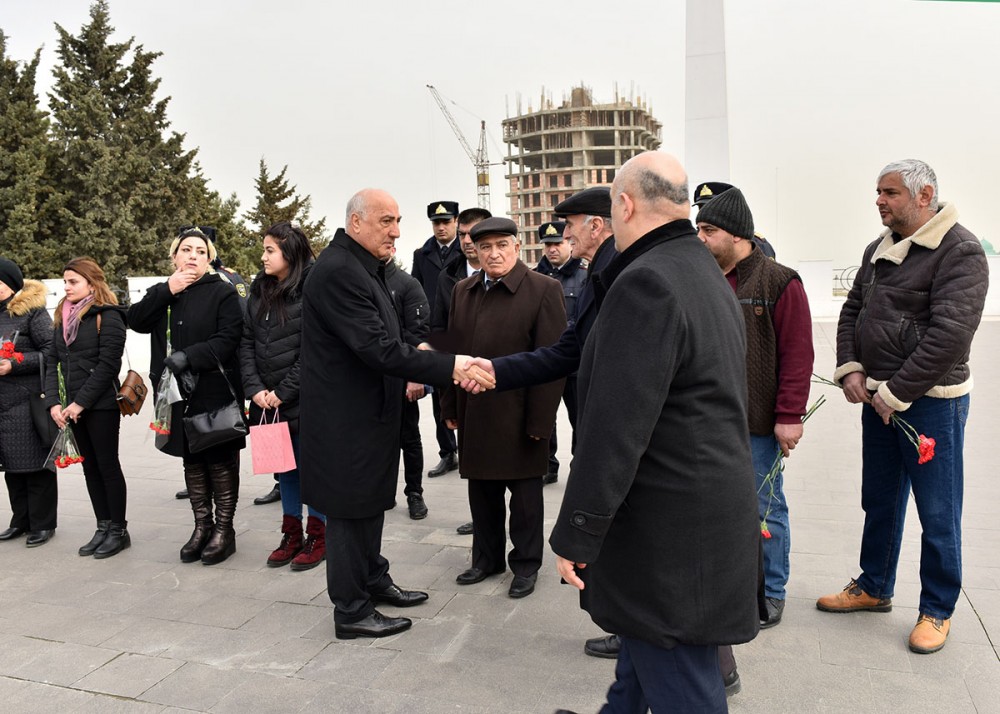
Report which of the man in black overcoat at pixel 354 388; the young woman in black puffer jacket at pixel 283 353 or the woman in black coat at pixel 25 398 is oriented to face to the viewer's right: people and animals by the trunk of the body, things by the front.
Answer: the man in black overcoat

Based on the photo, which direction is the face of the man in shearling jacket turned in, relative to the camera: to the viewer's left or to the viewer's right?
to the viewer's left

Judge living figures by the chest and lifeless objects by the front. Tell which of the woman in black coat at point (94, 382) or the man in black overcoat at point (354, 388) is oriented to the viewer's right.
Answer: the man in black overcoat

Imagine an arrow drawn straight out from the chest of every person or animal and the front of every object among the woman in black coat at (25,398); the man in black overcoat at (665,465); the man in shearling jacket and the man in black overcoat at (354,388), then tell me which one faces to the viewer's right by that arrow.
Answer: the man in black overcoat at (354,388)

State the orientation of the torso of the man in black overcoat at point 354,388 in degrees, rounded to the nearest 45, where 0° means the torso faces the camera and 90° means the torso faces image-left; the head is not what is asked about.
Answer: approximately 270°

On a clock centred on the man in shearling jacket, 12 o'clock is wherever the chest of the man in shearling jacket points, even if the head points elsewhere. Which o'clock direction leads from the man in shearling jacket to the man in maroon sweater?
The man in maroon sweater is roughly at 1 o'clock from the man in shearling jacket.

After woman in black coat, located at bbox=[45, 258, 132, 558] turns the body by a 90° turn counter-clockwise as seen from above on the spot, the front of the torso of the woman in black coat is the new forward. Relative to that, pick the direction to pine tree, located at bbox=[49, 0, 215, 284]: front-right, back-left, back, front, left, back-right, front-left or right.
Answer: back-left

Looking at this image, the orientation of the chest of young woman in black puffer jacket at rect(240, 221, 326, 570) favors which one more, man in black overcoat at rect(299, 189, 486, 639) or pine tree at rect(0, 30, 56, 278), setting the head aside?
the man in black overcoat

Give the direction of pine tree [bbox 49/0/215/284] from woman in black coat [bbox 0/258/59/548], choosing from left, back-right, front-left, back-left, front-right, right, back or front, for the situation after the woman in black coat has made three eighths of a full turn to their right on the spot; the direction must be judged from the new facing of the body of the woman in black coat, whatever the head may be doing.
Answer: front

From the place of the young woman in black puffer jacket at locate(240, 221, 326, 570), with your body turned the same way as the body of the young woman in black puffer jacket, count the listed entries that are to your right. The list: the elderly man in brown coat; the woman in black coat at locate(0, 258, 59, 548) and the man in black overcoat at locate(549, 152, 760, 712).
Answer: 1

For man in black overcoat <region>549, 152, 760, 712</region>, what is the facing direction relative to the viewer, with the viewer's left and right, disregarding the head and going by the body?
facing away from the viewer and to the left of the viewer
